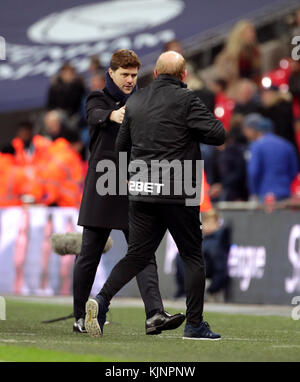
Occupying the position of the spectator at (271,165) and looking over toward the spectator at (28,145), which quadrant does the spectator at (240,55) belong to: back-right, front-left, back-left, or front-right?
front-right

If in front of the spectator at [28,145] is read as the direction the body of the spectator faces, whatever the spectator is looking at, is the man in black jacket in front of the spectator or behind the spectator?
in front

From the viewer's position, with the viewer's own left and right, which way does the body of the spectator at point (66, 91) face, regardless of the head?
facing the viewer

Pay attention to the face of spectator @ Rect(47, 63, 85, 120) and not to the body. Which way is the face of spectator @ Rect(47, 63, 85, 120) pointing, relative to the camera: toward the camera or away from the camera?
toward the camera

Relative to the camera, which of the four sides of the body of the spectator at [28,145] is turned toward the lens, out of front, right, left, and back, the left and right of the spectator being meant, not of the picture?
front

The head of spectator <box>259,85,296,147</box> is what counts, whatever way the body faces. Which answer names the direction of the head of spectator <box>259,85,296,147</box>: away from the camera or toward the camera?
toward the camera

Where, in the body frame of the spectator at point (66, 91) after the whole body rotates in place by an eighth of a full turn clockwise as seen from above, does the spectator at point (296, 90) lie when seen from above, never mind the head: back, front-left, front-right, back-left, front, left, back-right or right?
left

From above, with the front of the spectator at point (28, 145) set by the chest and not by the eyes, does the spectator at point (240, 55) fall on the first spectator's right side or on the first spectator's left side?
on the first spectator's left side

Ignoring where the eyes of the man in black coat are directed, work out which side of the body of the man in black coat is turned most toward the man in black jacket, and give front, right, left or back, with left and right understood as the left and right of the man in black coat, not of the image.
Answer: front

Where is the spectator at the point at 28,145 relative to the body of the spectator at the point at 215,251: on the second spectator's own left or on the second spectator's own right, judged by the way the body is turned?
on the second spectator's own right
